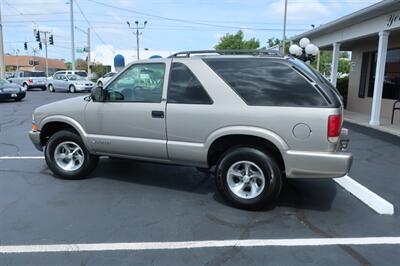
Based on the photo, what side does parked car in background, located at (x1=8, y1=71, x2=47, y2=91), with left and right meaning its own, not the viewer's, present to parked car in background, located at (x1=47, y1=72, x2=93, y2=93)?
back

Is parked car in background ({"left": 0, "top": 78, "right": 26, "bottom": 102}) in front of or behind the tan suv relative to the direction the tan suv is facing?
in front

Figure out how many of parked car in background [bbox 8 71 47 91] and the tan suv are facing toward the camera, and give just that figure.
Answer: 0

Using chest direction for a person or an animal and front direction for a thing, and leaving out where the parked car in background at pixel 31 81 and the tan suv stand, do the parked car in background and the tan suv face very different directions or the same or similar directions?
same or similar directions

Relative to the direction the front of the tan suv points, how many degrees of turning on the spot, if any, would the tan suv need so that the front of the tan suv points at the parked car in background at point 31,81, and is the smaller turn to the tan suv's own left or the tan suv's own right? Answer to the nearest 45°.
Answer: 0° — it already faces it

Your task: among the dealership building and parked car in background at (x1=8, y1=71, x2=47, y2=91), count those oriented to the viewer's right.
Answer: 0

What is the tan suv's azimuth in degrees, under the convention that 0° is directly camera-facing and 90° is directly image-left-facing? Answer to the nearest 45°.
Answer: approximately 135°

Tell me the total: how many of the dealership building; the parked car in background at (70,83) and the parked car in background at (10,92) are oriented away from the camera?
0

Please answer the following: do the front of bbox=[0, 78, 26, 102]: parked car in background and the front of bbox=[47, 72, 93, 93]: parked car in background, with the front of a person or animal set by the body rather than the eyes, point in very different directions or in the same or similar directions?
same or similar directions

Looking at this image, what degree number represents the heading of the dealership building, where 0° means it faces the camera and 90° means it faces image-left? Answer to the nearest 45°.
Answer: approximately 45°

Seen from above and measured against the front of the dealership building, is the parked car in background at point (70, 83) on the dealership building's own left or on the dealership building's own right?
on the dealership building's own right

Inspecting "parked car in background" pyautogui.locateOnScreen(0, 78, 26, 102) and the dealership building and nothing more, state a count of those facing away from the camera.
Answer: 0
